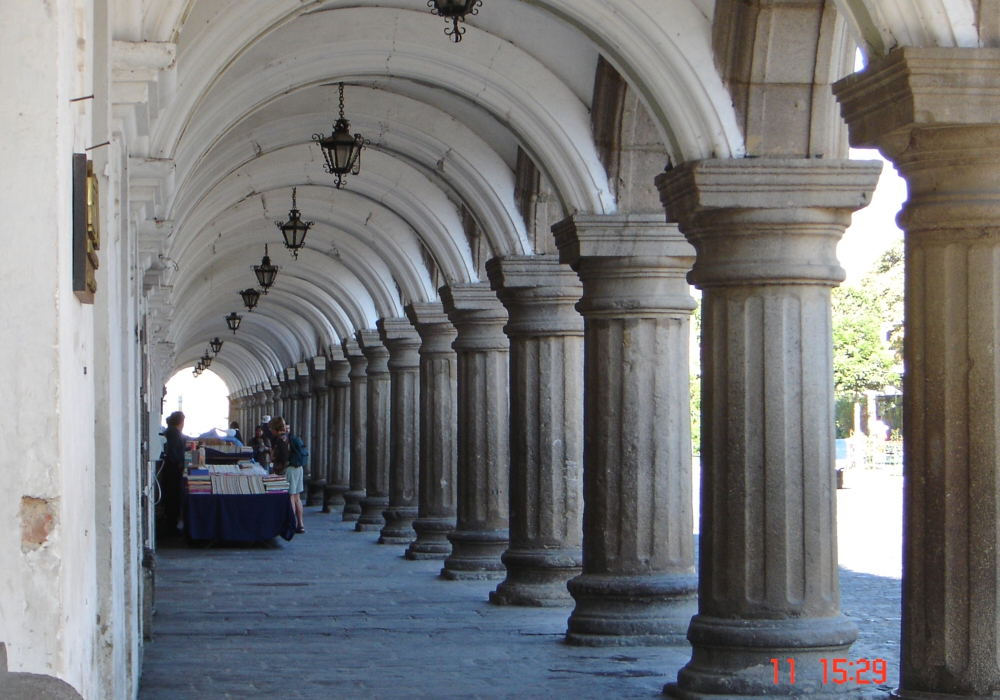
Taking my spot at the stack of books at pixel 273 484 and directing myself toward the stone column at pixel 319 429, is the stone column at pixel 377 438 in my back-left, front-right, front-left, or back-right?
front-right
